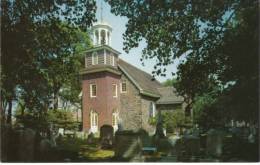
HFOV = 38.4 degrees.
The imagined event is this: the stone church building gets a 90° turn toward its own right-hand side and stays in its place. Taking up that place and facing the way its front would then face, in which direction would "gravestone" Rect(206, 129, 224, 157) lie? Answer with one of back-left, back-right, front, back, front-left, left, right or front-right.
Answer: back

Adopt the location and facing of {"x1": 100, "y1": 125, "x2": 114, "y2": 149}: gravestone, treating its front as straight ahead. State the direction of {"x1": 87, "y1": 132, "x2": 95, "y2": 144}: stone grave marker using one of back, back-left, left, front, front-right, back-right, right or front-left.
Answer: right

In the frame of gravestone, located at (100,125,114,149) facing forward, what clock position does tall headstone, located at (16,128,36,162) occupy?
The tall headstone is roughly at 1 o'clock from the gravestone.

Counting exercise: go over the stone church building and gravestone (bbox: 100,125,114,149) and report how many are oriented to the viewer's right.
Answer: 0

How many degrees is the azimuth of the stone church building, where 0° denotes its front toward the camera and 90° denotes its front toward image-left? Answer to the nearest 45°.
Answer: approximately 45°

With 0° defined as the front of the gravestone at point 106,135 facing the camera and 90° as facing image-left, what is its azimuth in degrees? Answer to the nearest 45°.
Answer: approximately 0°

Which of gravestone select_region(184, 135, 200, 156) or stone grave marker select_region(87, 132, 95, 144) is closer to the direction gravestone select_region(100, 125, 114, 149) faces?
the gravestone

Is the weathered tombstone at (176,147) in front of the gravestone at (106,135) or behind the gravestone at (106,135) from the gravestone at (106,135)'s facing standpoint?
in front

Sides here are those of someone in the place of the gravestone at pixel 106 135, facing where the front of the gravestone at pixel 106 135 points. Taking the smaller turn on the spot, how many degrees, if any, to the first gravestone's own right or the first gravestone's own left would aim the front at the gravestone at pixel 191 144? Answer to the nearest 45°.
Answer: approximately 45° to the first gravestone's own left

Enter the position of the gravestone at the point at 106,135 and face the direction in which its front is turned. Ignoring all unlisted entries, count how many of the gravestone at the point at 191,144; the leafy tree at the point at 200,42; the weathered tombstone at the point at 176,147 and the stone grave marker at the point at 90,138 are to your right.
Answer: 1

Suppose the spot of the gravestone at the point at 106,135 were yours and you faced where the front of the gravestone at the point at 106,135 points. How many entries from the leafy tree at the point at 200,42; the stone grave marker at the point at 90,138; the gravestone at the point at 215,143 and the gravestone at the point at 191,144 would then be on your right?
1

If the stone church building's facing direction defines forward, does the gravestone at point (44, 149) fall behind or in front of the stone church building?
in front
